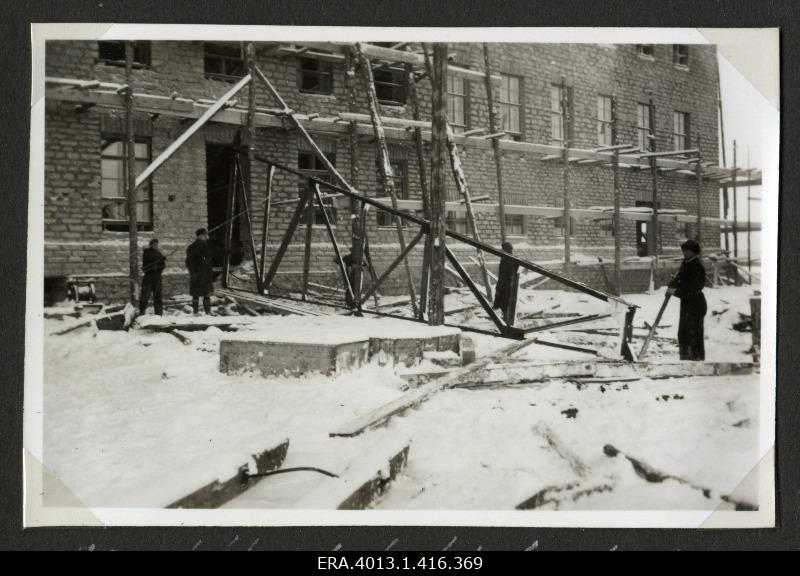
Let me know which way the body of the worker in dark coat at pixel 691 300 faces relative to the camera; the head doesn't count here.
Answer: to the viewer's left

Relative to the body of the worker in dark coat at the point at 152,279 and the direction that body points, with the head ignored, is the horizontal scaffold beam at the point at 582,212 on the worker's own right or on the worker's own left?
on the worker's own left

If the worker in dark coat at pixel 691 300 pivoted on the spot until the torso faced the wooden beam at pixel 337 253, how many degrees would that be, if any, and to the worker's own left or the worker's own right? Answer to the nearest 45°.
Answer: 0° — they already face it

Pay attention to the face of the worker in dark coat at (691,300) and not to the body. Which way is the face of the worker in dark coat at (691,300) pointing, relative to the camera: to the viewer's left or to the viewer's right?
to the viewer's left

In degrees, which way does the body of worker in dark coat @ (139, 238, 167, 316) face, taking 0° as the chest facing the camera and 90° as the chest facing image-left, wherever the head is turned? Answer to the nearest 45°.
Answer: approximately 0°

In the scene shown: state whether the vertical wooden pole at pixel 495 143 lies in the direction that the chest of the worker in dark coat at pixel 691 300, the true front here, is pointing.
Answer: yes

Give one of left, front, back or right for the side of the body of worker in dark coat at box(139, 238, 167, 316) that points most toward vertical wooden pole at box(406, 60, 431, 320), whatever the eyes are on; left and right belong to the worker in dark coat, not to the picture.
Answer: left

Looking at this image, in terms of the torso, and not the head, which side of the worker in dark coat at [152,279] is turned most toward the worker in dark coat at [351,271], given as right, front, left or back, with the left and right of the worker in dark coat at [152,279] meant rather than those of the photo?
left

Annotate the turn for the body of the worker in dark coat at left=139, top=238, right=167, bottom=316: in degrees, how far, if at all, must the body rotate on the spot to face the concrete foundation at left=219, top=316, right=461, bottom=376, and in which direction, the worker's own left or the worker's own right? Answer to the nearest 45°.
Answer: approximately 90° to the worker's own left

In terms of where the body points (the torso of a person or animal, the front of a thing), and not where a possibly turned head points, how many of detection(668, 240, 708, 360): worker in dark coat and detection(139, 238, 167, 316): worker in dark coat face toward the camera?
1
